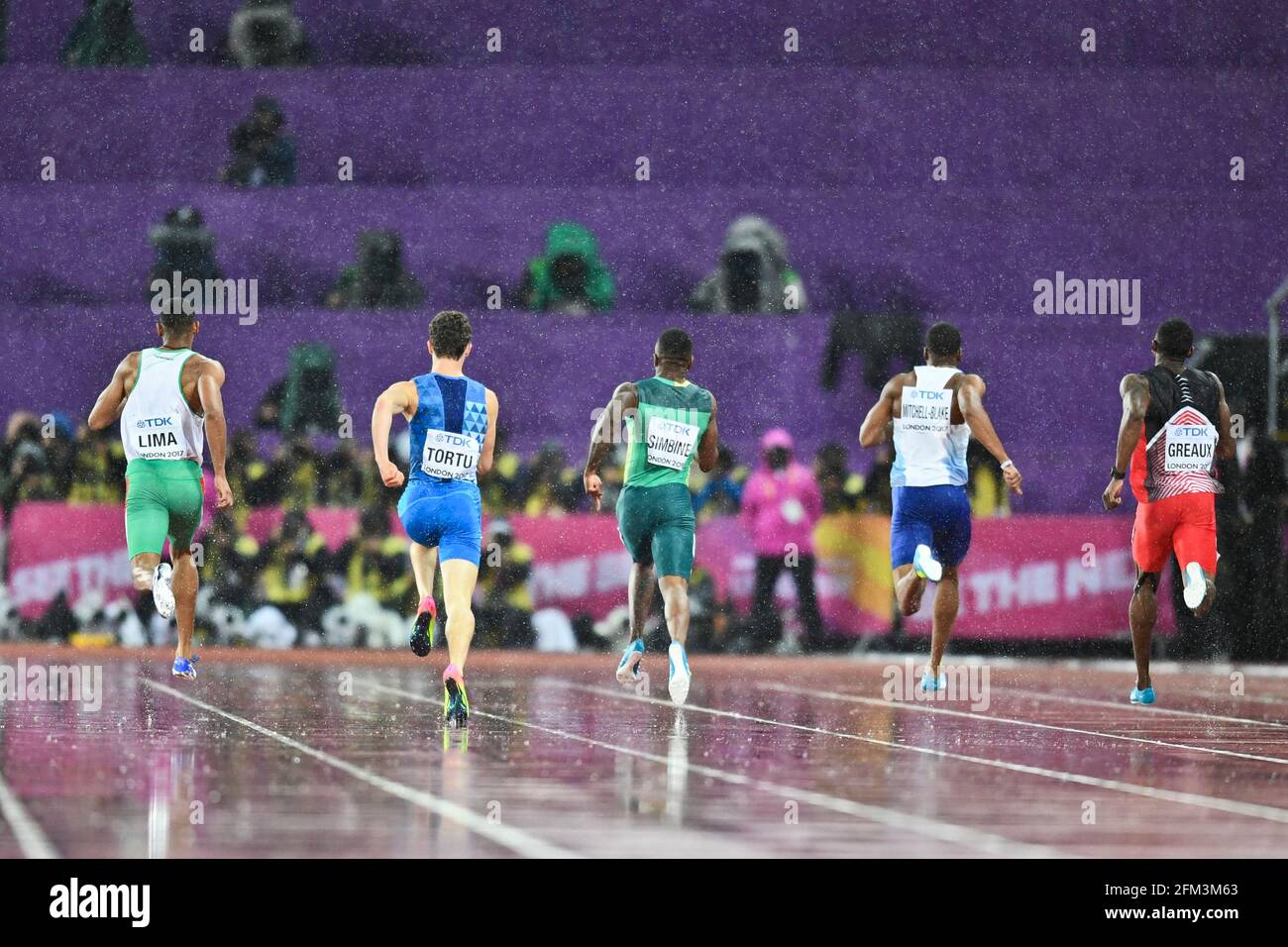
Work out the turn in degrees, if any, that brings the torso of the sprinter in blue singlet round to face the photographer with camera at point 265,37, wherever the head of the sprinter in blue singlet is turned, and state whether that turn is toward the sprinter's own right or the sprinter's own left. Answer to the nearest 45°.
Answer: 0° — they already face them

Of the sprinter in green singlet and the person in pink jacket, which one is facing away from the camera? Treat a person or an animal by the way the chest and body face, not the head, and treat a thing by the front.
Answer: the sprinter in green singlet

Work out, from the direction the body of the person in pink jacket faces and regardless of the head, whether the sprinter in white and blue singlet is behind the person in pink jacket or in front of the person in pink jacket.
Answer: in front

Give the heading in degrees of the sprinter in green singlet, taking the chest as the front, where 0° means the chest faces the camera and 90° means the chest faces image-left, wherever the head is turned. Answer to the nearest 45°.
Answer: approximately 180°

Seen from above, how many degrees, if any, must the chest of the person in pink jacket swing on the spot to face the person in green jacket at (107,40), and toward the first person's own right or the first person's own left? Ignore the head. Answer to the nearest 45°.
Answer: approximately 135° to the first person's own right

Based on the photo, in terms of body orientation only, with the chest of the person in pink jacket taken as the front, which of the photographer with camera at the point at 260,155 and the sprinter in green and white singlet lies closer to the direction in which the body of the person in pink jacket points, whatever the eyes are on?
the sprinter in green and white singlet

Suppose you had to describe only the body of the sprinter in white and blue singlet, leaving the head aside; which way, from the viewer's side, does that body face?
away from the camera

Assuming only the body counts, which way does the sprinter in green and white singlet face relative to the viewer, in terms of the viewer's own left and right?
facing away from the viewer

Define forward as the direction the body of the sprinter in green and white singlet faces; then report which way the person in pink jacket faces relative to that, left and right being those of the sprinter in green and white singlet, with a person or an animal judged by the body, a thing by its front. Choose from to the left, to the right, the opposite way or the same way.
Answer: the opposite way

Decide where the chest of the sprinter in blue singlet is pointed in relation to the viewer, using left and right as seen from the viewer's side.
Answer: facing away from the viewer

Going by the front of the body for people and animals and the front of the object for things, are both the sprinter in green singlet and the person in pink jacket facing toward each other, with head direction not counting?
yes

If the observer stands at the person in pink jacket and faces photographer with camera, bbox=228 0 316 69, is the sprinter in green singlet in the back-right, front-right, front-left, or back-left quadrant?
back-left

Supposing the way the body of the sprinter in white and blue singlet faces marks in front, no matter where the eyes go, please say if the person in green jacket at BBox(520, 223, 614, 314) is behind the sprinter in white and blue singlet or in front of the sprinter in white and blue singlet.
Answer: in front

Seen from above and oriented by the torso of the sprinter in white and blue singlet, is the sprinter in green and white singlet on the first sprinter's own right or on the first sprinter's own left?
on the first sprinter's own left
